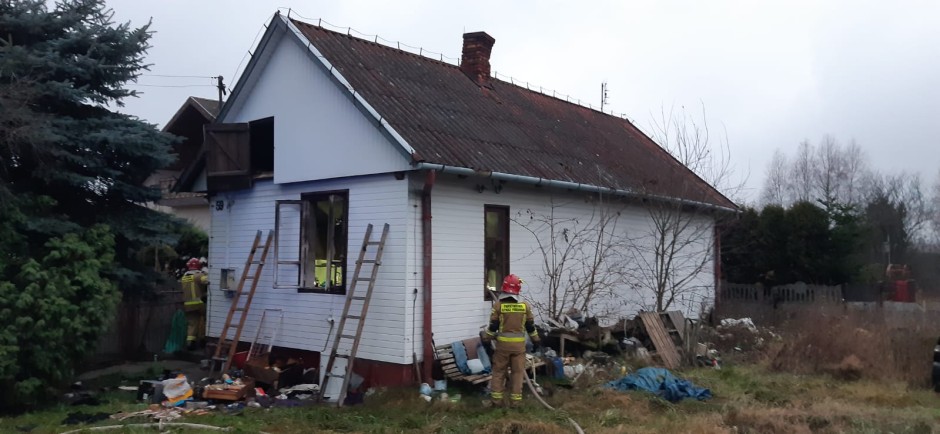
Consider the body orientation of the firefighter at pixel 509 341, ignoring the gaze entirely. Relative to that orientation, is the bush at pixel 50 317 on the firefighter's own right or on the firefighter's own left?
on the firefighter's own left

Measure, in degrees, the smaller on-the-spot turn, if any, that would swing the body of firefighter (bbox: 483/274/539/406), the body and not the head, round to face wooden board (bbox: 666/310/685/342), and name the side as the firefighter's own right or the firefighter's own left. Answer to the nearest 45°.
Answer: approximately 45° to the firefighter's own right

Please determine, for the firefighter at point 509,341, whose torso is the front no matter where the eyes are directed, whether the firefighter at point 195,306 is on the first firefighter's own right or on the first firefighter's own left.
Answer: on the first firefighter's own left

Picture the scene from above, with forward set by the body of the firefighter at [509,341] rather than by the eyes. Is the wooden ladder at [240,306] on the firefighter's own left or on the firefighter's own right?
on the firefighter's own left

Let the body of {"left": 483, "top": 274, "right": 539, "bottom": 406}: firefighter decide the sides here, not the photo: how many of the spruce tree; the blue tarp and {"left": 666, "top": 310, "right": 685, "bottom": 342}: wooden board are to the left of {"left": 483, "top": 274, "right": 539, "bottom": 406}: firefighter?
1

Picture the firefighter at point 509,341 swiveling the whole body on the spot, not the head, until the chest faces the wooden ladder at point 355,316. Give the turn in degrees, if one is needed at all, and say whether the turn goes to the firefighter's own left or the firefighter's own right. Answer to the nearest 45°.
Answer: approximately 90° to the firefighter's own left

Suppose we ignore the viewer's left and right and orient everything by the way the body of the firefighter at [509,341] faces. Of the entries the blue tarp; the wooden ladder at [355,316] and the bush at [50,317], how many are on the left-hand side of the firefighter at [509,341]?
2

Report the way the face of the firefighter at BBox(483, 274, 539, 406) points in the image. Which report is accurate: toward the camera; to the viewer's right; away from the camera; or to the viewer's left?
away from the camera

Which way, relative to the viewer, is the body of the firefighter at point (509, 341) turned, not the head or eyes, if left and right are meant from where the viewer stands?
facing away from the viewer
